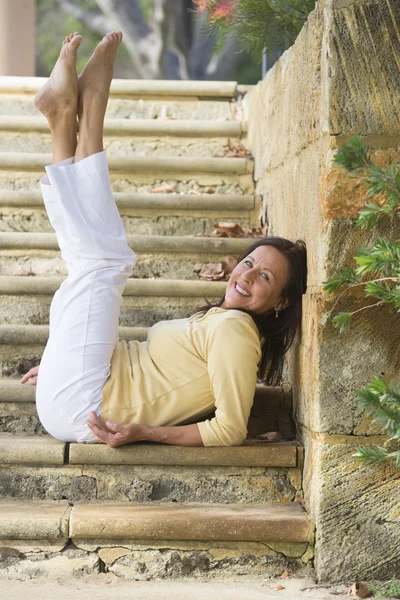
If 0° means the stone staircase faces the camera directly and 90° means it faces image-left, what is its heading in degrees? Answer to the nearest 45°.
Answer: approximately 0°

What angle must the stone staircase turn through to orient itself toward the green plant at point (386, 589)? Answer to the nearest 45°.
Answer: approximately 45° to its left

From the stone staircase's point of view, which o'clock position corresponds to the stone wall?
The stone wall is roughly at 10 o'clock from the stone staircase.
